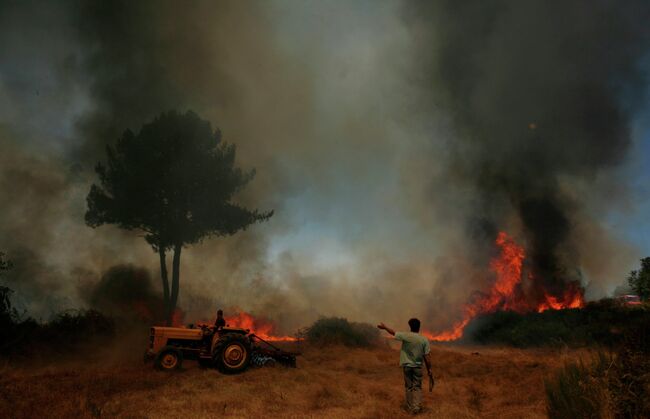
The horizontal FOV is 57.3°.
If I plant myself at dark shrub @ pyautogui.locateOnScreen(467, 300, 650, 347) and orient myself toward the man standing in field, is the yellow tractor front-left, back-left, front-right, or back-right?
front-right

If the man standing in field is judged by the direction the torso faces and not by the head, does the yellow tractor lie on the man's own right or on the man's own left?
on the man's own left

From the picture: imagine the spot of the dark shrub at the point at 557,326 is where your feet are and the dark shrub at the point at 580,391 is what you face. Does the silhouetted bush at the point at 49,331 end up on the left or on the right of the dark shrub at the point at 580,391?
right

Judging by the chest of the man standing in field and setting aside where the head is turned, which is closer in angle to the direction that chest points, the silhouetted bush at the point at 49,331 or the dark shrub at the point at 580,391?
the silhouetted bush

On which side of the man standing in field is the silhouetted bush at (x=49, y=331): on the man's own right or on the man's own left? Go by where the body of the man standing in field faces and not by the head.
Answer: on the man's own left

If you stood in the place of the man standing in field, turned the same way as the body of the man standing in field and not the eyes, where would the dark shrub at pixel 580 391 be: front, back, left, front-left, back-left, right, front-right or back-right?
back-right

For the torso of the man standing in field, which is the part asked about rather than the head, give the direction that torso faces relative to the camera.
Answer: away from the camera

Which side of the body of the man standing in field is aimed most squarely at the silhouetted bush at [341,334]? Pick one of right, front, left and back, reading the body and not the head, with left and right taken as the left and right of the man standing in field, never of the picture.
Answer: front
